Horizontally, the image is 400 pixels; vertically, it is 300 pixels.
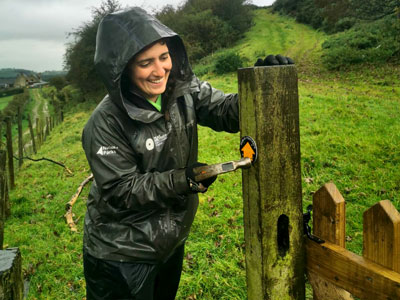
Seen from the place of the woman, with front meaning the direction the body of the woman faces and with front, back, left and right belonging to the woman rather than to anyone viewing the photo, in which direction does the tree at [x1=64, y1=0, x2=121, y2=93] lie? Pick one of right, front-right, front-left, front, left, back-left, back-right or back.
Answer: back-left

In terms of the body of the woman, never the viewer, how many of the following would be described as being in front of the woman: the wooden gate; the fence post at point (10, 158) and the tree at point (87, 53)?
1

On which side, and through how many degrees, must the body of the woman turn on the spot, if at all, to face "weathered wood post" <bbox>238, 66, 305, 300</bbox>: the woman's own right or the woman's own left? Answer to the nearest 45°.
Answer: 0° — they already face it

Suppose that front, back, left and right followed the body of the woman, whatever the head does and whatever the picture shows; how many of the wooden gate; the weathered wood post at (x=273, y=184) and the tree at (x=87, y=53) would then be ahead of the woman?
2

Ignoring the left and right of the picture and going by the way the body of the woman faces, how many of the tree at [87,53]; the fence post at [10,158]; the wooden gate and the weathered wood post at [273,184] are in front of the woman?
2

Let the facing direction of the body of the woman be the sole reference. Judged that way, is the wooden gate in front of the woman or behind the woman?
in front

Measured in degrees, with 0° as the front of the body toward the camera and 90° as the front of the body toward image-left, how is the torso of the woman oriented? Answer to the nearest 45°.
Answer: approximately 315°

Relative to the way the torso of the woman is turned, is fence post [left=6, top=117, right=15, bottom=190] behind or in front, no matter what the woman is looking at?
behind
